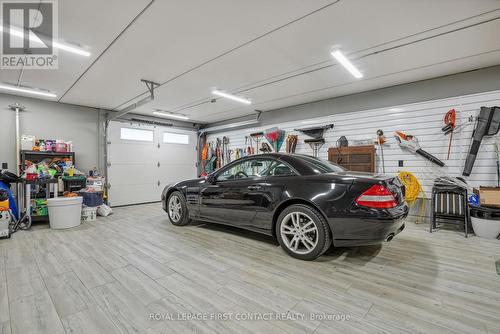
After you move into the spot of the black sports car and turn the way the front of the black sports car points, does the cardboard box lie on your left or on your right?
on your right

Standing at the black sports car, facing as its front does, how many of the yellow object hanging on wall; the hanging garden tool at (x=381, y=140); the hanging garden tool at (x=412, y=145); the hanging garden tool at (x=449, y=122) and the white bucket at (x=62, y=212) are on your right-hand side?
4

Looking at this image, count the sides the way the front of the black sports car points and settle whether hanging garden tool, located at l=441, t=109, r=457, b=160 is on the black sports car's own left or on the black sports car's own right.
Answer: on the black sports car's own right

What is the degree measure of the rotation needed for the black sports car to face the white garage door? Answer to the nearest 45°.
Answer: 0° — it already faces it

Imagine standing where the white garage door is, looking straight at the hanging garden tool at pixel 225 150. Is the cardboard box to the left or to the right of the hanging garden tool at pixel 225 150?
right

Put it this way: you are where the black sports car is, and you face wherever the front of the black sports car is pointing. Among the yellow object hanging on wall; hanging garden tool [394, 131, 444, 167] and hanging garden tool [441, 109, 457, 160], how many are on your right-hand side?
3

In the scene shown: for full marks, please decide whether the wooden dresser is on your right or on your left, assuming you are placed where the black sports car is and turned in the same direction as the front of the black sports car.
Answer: on your right

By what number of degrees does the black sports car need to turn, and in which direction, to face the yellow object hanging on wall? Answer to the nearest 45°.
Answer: approximately 90° to its right

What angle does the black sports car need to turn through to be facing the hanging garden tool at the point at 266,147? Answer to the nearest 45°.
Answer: approximately 45° to its right

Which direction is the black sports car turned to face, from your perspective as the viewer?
facing away from the viewer and to the left of the viewer
